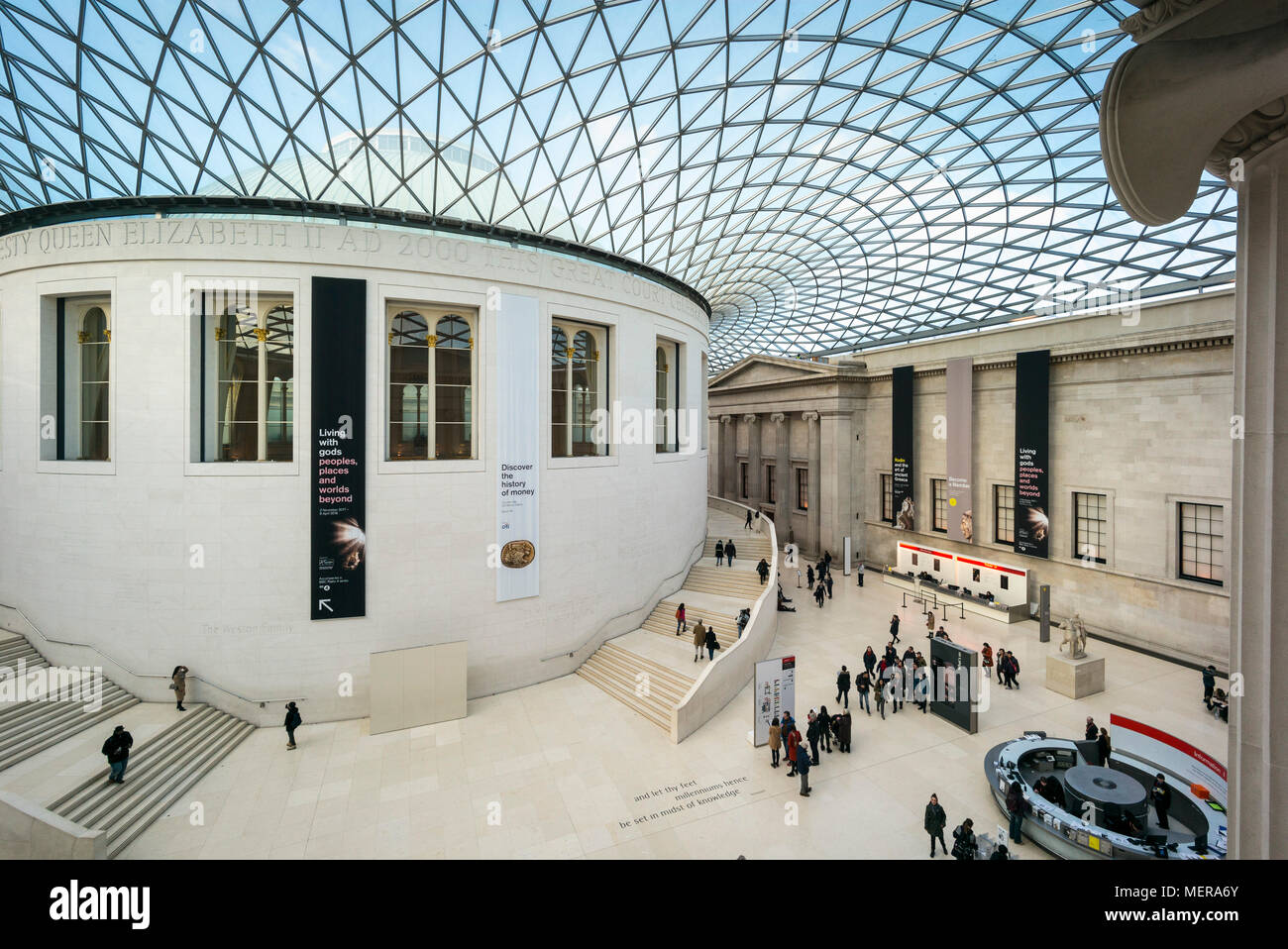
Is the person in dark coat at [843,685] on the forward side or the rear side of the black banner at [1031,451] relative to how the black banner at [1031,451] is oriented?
on the forward side

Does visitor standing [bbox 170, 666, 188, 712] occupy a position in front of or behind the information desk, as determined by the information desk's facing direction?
in front

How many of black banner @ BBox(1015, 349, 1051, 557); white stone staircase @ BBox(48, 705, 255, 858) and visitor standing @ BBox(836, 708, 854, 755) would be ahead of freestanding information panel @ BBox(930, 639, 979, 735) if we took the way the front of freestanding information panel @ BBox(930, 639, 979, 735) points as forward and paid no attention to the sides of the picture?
2

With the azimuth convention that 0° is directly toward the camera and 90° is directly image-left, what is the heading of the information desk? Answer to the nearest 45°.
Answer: approximately 45°

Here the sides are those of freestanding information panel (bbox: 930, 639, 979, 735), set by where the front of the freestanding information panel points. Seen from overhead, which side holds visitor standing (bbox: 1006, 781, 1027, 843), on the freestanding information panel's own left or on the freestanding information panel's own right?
on the freestanding information panel's own left

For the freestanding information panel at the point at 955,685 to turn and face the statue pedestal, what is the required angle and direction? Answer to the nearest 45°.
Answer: approximately 180°

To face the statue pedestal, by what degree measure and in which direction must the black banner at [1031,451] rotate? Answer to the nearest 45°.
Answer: approximately 45° to its left
